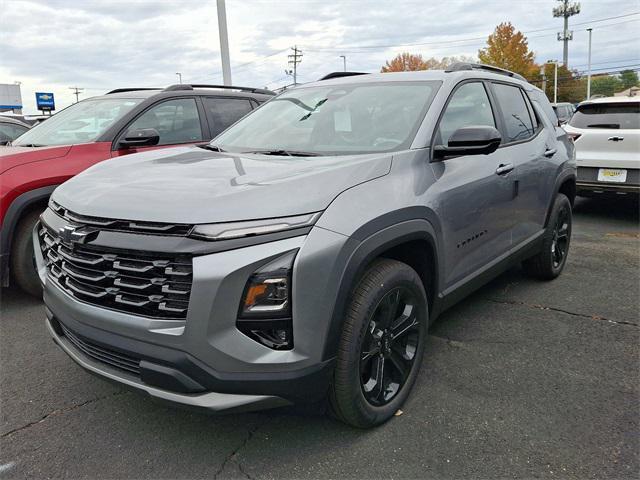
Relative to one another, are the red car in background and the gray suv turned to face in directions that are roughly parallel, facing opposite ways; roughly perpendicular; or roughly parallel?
roughly parallel

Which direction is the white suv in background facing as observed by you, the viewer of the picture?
facing away from the viewer

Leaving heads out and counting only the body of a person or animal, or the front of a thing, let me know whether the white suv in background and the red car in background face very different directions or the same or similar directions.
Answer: very different directions

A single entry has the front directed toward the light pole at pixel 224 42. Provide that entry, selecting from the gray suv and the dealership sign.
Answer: the dealership sign

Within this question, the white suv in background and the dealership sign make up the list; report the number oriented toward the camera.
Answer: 1

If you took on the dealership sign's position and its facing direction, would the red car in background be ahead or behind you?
ahead

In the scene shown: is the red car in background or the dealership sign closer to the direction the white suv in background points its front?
the dealership sign

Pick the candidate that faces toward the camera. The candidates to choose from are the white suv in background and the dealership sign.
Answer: the dealership sign

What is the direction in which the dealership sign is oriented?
toward the camera

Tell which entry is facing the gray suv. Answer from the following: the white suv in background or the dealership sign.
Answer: the dealership sign

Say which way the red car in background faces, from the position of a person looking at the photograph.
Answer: facing the viewer and to the left of the viewer

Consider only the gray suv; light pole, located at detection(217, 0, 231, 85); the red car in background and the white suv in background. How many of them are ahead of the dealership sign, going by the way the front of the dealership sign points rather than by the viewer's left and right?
4
